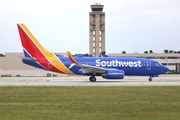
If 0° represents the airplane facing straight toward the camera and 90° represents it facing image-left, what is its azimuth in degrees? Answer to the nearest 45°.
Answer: approximately 270°
